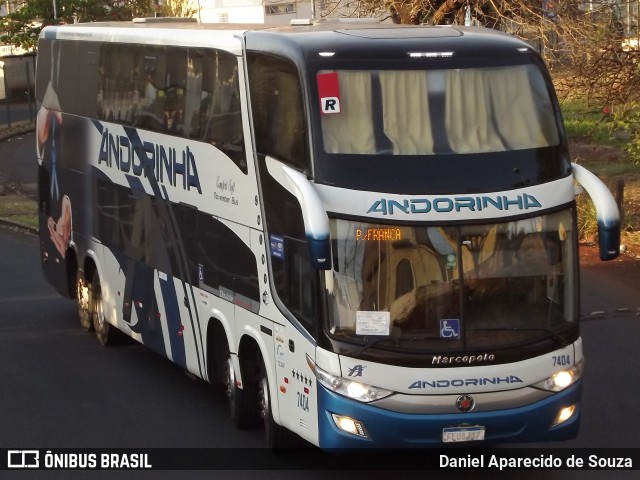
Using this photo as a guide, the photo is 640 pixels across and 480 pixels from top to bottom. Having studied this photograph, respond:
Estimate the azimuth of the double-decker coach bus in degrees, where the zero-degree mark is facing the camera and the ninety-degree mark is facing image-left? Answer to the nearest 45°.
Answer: approximately 315°

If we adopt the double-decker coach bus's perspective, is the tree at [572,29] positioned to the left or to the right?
on its left
